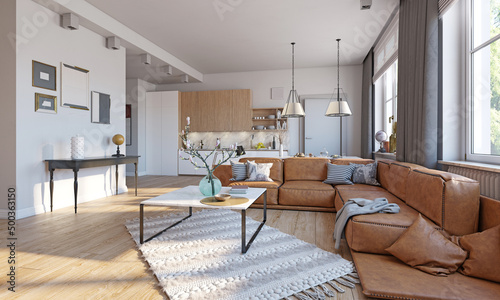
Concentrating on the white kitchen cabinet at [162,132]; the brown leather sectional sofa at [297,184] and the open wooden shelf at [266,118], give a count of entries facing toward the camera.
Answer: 3

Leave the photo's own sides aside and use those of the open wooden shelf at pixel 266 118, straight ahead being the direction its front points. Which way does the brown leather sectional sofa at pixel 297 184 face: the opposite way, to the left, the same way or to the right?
the same way

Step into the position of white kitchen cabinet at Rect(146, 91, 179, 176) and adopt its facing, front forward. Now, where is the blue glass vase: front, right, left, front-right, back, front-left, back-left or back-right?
front

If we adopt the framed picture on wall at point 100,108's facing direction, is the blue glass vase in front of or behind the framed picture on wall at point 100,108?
in front

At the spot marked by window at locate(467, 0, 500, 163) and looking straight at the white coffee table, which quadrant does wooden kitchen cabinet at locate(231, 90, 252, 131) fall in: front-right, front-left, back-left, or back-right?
front-right

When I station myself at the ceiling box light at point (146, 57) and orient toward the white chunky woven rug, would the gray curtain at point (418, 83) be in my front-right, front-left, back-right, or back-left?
front-left

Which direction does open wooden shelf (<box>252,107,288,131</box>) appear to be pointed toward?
toward the camera

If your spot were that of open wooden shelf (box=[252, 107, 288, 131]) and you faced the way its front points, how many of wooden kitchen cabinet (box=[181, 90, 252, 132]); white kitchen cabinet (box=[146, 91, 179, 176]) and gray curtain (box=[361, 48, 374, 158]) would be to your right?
2

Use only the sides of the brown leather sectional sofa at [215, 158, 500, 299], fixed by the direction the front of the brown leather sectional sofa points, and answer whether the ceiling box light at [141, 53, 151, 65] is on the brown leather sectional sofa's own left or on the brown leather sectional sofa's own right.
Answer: on the brown leather sectional sofa's own right

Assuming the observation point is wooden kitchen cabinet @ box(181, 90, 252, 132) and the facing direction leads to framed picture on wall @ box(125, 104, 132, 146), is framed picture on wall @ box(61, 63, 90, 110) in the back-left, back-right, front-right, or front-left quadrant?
front-left

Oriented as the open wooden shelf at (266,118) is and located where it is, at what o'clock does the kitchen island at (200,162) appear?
The kitchen island is roughly at 3 o'clock from the open wooden shelf.

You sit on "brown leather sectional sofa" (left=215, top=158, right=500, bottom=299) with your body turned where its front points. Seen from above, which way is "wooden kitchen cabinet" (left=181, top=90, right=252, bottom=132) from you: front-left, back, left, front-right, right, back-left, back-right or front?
right

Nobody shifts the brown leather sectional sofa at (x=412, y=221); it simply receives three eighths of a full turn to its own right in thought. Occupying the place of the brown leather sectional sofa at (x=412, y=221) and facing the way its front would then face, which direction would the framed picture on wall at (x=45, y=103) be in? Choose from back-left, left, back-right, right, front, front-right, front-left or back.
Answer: left

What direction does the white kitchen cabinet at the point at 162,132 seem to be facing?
toward the camera

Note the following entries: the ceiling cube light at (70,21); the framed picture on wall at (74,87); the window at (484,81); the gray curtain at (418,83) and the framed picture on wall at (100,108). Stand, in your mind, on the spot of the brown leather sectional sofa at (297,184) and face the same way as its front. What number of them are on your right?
3

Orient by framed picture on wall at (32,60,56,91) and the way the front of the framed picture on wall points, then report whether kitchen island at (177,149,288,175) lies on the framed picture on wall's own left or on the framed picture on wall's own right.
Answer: on the framed picture on wall's own left

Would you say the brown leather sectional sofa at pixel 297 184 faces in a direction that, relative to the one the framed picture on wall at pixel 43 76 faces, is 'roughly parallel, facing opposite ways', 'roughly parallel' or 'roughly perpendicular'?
roughly perpendicular

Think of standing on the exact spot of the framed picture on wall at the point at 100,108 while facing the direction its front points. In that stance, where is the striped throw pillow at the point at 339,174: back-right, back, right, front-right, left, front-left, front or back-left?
front

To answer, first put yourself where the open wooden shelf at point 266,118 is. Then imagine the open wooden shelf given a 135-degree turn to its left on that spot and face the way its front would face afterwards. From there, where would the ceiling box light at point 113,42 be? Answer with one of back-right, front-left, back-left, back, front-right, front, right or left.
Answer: back
